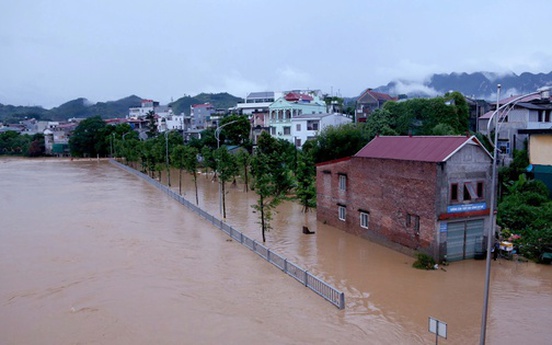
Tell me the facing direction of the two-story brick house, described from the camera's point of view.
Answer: facing the viewer and to the right of the viewer

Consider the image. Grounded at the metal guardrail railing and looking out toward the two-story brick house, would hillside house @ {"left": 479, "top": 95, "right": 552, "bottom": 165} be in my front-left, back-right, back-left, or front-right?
front-left

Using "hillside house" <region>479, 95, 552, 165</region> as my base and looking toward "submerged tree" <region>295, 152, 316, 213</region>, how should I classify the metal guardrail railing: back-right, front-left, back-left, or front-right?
front-left

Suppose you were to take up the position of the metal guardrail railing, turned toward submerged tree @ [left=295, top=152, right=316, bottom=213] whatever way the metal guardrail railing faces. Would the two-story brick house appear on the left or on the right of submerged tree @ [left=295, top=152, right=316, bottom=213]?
right

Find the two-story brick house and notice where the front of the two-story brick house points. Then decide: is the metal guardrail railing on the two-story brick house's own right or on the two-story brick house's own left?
on the two-story brick house's own right

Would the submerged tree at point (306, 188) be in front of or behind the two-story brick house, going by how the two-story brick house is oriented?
behind

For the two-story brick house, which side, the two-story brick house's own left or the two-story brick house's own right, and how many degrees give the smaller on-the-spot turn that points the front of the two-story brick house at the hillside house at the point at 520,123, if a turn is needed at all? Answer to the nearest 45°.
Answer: approximately 90° to the two-story brick house's own left
